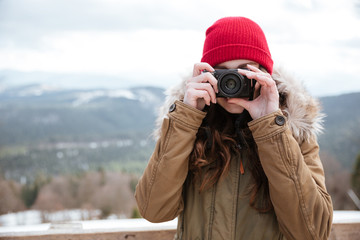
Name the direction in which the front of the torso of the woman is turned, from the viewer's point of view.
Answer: toward the camera

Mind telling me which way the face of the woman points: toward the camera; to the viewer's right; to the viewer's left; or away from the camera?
toward the camera
